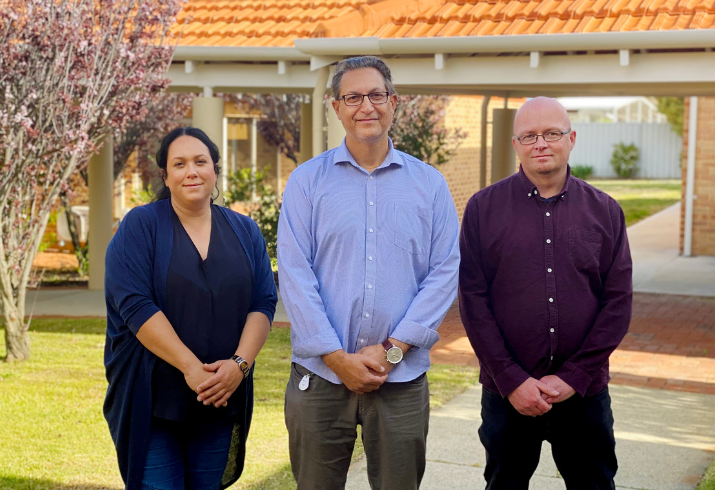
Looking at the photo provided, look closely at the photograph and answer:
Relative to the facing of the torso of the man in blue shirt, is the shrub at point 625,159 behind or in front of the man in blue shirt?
behind

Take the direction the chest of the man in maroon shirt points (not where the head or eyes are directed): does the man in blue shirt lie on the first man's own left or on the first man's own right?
on the first man's own right

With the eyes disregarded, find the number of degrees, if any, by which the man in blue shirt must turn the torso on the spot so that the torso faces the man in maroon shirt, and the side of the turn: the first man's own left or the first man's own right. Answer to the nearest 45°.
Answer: approximately 90° to the first man's own left

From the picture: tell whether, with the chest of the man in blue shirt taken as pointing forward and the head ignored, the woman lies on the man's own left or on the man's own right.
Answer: on the man's own right

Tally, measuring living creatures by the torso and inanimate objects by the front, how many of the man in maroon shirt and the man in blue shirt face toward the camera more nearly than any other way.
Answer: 2

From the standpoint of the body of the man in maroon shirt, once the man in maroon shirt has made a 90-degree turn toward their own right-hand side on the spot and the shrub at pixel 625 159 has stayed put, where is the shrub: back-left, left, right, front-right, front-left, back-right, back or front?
right

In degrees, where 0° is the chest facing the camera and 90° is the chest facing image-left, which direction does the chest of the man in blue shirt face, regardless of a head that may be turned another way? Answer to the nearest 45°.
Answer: approximately 0°
